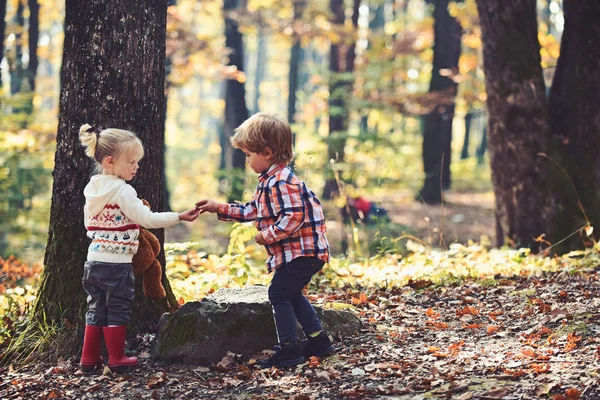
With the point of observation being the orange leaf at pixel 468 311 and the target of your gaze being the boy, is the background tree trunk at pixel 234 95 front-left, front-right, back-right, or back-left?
back-right

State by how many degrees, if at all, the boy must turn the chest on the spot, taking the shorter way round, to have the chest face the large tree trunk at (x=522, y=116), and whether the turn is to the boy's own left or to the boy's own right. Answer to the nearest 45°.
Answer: approximately 135° to the boy's own right

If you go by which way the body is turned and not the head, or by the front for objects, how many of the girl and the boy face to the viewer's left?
1

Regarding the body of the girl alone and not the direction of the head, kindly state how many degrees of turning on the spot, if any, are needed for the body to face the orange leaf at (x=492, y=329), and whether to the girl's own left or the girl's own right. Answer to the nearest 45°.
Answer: approximately 45° to the girl's own right

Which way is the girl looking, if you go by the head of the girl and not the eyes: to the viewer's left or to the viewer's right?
to the viewer's right

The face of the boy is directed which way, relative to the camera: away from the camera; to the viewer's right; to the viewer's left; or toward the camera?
to the viewer's left

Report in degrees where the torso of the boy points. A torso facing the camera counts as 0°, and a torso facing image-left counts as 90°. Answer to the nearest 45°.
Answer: approximately 90°

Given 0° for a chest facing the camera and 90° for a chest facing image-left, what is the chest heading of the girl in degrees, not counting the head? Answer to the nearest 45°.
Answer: approximately 225°
